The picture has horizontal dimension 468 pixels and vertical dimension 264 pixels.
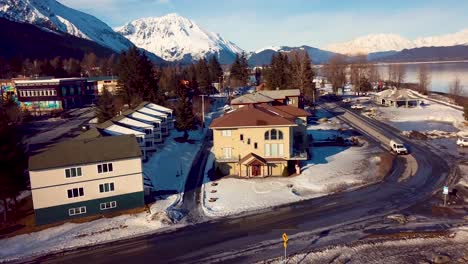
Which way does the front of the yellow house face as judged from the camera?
facing the viewer

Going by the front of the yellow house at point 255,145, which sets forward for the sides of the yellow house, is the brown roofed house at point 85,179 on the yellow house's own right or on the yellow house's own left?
on the yellow house's own right
